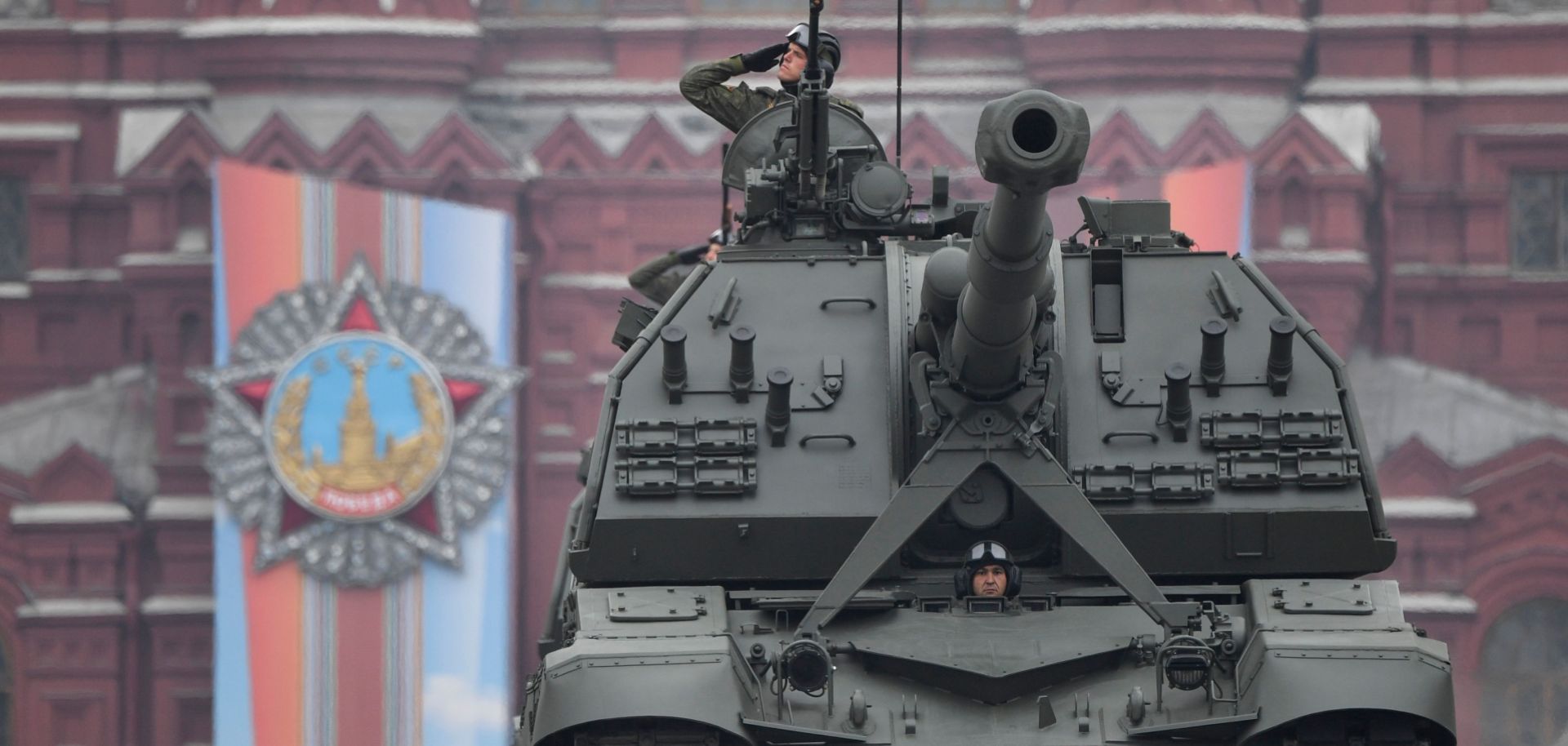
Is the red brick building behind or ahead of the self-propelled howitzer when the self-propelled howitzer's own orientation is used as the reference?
behind

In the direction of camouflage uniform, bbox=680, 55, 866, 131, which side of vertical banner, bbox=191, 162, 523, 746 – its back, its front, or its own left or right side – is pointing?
front

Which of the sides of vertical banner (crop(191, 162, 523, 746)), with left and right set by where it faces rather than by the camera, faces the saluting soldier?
front

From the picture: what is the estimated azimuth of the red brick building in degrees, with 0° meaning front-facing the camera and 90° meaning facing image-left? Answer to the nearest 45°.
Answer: approximately 0°

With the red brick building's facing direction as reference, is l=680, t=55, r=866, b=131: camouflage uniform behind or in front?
in front

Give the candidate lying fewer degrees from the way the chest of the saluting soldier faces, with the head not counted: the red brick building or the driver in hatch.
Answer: the driver in hatch
